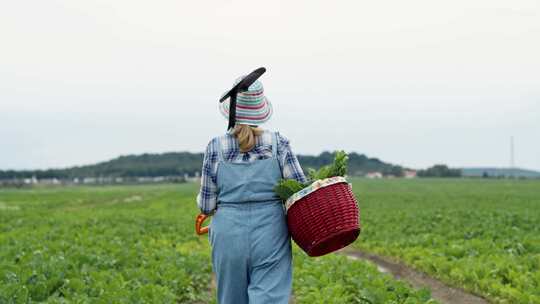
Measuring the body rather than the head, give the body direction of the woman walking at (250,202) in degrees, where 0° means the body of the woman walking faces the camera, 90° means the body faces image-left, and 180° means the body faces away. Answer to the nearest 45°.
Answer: approximately 180°
